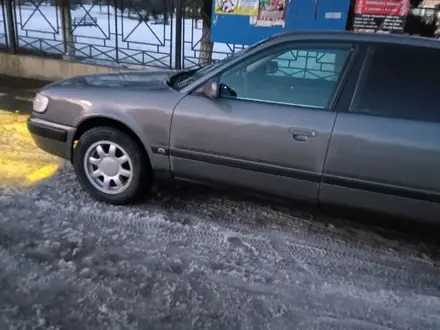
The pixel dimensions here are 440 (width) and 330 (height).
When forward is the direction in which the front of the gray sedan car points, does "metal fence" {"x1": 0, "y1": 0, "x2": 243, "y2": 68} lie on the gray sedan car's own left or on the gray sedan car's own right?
on the gray sedan car's own right

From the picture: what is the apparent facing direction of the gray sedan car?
to the viewer's left
